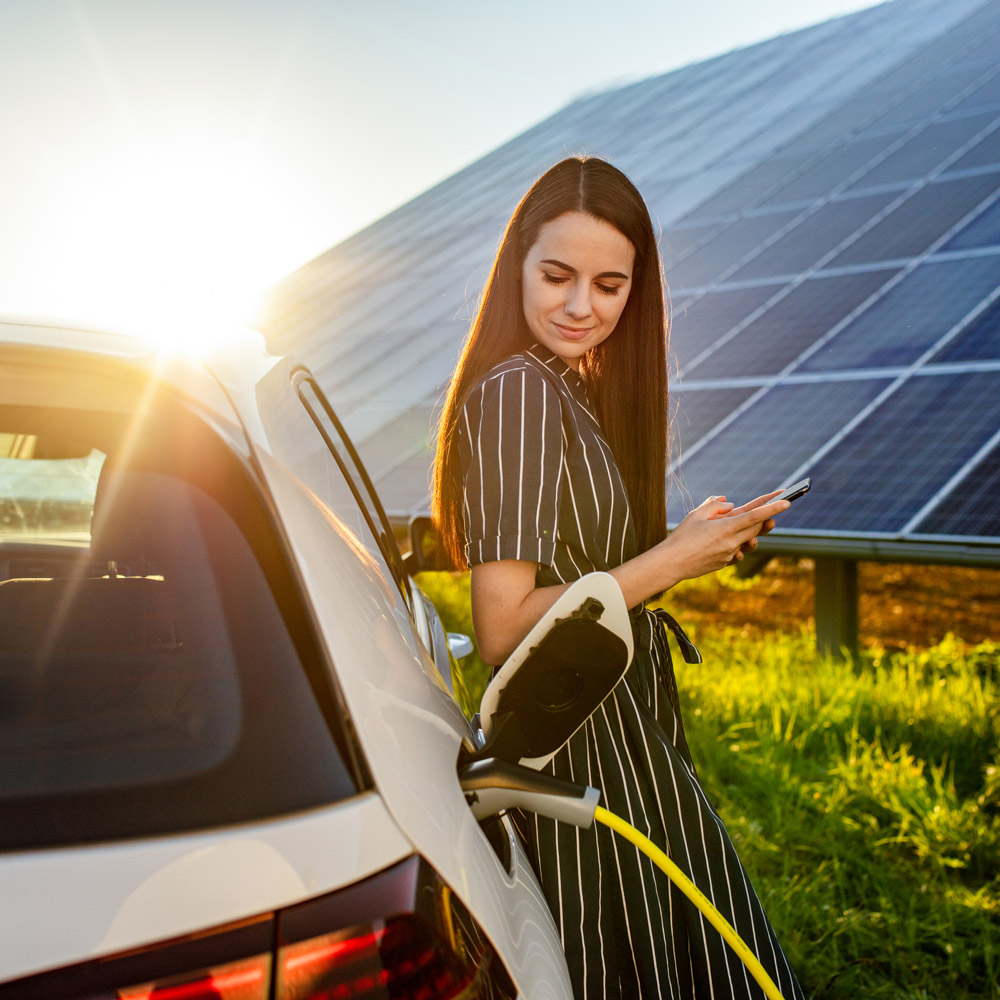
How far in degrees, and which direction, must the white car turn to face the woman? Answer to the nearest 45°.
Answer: approximately 45° to its right

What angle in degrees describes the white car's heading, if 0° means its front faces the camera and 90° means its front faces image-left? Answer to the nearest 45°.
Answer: approximately 180°

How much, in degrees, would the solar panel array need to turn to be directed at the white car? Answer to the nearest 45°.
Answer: approximately 45° to its left

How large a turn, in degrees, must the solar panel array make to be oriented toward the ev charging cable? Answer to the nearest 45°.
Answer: approximately 45° to its left

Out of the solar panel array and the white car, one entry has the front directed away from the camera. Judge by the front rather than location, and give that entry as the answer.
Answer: the white car

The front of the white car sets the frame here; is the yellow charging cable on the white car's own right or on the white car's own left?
on the white car's own right

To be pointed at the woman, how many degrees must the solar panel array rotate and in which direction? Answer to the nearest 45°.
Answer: approximately 45° to its left

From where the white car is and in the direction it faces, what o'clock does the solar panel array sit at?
The solar panel array is roughly at 1 o'clock from the white car.

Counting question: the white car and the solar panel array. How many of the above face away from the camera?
1

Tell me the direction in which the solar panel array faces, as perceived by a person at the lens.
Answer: facing the viewer and to the left of the viewer
